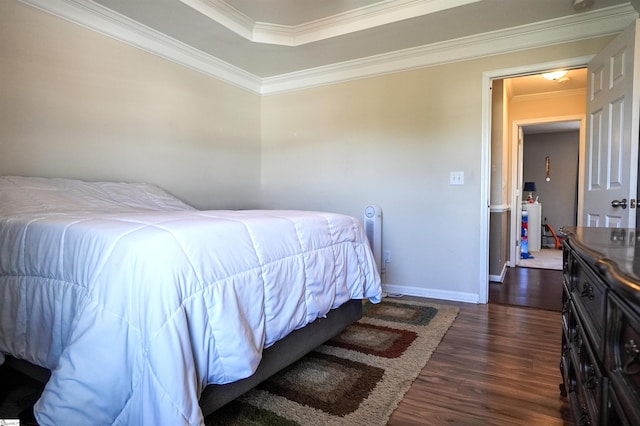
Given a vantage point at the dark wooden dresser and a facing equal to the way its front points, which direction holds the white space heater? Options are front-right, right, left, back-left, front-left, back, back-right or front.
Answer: front-right

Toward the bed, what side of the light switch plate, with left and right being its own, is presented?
front

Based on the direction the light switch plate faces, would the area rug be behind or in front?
in front

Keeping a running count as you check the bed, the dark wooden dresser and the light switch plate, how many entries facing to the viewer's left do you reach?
1

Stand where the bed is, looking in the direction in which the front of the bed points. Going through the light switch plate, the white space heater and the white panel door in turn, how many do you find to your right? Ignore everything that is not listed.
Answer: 0

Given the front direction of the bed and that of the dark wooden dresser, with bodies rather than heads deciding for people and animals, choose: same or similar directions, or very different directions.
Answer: very different directions

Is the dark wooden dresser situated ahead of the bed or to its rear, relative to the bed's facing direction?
ahead

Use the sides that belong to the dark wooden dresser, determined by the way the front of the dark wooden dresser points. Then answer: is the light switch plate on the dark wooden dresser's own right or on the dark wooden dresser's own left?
on the dark wooden dresser's own right

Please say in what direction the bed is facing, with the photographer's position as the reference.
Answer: facing the viewer and to the right of the viewer

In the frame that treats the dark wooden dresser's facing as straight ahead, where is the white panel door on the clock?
The white panel door is roughly at 3 o'clock from the dark wooden dresser.

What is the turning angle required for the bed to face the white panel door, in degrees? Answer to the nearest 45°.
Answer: approximately 45° to its left

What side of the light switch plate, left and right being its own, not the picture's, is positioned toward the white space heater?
right

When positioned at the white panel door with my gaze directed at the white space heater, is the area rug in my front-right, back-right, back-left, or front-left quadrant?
front-left

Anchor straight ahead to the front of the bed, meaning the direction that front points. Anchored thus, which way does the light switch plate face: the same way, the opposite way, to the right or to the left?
to the right

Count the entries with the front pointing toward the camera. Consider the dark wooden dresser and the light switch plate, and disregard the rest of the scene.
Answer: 1

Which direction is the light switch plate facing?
toward the camera

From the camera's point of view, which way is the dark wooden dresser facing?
to the viewer's left

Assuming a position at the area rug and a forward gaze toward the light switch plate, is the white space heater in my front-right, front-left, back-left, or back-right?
front-left

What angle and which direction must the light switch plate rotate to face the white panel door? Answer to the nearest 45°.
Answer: approximately 45° to its left

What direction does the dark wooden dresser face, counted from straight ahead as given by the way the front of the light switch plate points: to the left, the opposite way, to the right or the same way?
to the right
